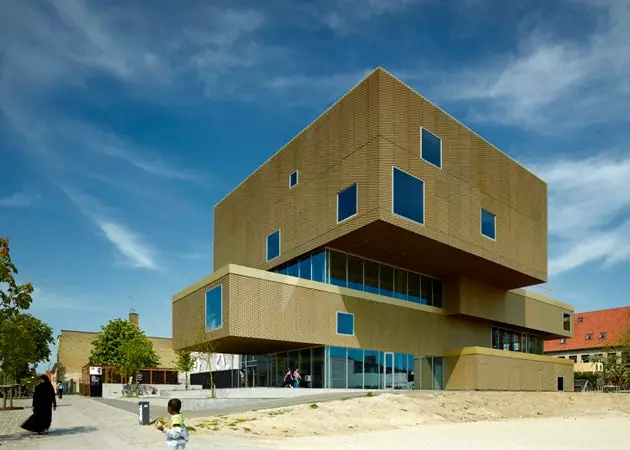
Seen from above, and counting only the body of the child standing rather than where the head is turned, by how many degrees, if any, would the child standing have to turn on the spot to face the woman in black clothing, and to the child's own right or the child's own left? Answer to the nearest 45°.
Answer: approximately 45° to the child's own right
